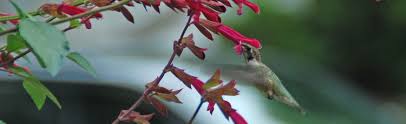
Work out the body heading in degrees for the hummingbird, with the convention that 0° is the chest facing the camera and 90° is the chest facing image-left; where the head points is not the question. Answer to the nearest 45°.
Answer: approximately 90°

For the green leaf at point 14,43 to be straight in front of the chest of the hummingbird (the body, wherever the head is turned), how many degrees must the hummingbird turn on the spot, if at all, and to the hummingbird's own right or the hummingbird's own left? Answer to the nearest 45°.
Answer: approximately 45° to the hummingbird's own left

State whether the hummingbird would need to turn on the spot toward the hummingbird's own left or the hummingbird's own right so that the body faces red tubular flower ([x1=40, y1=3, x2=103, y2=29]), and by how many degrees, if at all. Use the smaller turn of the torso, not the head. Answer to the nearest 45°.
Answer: approximately 45° to the hummingbird's own left
